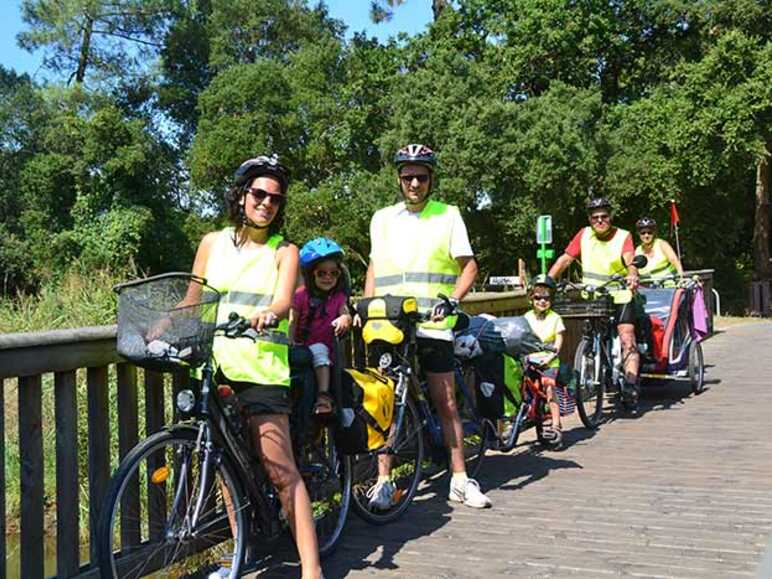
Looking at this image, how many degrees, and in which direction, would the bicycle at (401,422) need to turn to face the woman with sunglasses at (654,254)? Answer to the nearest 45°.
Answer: approximately 180°

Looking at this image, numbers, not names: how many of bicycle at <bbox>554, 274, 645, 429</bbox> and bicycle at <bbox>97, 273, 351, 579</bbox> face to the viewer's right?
0

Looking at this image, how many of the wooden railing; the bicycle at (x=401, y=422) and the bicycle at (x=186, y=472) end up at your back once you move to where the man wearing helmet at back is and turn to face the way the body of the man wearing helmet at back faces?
0

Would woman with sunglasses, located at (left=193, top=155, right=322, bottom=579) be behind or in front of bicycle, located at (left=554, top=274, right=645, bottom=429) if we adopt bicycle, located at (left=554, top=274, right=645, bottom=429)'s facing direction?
in front

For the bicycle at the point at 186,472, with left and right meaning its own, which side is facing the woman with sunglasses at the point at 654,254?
back

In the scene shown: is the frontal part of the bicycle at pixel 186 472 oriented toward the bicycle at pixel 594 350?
no

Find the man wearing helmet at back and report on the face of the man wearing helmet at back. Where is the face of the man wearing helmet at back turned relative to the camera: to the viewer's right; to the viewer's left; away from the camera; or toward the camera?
toward the camera

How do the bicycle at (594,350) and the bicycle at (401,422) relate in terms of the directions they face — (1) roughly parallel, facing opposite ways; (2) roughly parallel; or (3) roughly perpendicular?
roughly parallel

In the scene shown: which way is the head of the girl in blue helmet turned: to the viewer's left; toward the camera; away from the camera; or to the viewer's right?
toward the camera

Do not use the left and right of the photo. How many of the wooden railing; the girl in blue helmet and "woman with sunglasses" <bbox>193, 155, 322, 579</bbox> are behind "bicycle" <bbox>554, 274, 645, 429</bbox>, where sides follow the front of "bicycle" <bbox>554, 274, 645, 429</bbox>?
0

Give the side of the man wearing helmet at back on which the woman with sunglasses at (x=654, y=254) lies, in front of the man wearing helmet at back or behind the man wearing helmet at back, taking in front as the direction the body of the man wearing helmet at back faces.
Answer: behind

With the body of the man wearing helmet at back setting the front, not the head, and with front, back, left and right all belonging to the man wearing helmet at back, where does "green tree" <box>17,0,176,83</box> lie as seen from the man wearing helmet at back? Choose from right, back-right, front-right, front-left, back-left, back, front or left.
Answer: back-right

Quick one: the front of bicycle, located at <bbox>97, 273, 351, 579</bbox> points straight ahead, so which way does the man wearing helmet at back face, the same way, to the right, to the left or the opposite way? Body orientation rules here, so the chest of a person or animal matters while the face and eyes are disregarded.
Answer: the same way

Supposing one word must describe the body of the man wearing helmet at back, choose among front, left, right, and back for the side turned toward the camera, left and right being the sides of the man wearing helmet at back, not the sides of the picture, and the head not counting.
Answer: front

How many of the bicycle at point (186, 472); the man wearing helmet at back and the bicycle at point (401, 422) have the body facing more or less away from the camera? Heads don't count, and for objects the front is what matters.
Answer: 0
